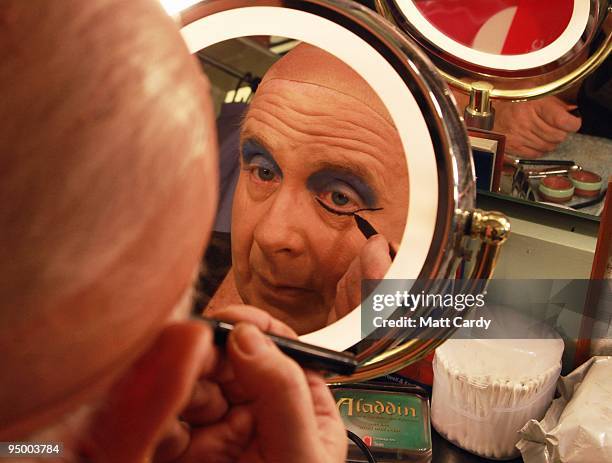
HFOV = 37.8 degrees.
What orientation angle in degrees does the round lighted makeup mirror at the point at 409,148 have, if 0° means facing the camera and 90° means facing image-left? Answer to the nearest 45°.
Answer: approximately 45°
